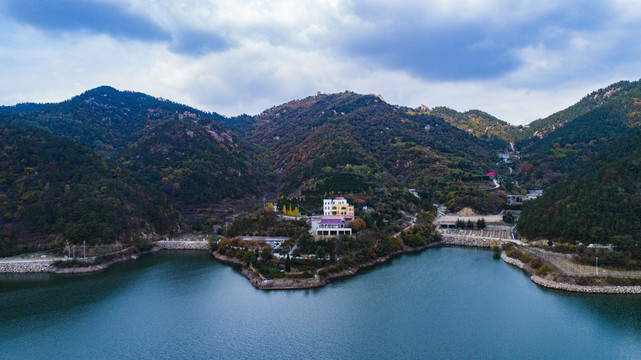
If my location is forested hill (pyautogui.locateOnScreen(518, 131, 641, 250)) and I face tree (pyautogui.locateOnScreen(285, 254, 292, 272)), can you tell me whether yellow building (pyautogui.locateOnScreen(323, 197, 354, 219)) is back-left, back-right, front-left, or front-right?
front-right

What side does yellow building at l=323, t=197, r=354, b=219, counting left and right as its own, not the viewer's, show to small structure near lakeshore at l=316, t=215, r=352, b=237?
front

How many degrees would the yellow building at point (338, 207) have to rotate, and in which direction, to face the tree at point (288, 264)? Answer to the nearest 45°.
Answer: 0° — it already faces it

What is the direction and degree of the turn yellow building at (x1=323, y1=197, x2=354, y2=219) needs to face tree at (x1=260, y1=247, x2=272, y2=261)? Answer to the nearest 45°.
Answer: approximately 45° to its right

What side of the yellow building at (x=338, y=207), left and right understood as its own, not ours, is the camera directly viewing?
front

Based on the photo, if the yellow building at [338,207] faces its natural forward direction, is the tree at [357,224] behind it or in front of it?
in front

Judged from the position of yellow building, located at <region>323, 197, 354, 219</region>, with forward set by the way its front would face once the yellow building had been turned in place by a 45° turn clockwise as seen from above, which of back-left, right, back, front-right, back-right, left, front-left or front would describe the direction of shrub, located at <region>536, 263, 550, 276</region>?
left

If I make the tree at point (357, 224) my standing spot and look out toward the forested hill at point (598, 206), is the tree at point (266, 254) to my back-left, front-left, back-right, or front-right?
back-right

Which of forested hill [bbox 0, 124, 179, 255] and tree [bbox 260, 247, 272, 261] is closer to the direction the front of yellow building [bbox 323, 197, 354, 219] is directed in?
the tree

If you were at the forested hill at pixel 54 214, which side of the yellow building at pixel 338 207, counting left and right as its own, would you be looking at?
right
